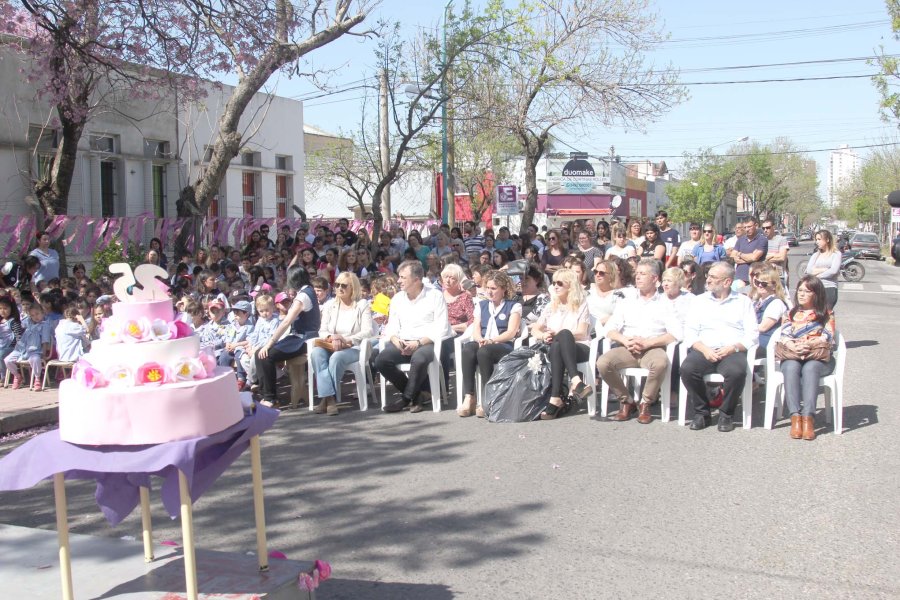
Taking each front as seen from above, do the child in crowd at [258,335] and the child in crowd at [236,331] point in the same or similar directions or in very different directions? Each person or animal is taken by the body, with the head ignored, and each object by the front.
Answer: same or similar directions

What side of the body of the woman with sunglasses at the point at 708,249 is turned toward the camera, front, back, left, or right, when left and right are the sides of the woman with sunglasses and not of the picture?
front

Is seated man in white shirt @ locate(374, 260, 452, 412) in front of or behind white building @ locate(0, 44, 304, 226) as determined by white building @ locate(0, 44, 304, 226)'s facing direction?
in front

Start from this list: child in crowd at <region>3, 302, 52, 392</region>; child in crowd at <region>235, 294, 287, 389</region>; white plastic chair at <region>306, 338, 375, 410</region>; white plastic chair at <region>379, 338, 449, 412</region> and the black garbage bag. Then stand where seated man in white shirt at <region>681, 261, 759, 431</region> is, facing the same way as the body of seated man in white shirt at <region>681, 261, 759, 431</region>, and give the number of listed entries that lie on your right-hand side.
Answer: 5

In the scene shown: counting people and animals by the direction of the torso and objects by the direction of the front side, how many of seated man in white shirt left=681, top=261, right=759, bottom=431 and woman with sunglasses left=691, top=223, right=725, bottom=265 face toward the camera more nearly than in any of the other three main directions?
2

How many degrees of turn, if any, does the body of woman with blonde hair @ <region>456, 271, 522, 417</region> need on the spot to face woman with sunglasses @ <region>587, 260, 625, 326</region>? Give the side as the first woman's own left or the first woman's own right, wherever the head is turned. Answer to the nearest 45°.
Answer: approximately 135° to the first woman's own left

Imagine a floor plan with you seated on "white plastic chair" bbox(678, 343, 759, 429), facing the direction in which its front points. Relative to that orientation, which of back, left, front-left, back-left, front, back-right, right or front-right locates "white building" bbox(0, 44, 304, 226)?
back-right

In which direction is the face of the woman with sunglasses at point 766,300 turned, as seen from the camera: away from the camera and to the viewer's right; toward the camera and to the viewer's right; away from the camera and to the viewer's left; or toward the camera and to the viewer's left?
toward the camera and to the viewer's left

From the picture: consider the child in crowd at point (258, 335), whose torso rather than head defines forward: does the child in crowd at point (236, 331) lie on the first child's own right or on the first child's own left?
on the first child's own right

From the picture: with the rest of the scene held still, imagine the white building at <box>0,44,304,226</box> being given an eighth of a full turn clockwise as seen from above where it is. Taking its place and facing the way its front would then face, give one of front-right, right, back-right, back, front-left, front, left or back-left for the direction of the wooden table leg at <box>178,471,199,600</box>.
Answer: front

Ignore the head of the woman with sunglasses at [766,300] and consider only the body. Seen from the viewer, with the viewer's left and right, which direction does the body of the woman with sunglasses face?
facing the viewer and to the left of the viewer

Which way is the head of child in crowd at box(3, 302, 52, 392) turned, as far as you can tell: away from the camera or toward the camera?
toward the camera

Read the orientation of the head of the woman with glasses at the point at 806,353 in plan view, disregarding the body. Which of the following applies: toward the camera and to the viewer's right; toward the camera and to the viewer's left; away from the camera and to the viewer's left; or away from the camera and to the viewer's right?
toward the camera and to the viewer's left

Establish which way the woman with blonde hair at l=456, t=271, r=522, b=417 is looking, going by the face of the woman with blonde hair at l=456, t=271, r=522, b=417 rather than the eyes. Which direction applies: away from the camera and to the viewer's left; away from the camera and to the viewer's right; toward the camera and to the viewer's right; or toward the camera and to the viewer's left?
toward the camera and to the viewer's left

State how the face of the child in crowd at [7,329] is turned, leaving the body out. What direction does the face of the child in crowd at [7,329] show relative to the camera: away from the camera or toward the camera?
toward the camera

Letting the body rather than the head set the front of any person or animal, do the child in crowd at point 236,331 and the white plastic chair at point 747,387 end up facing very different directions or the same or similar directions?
same or similar directions

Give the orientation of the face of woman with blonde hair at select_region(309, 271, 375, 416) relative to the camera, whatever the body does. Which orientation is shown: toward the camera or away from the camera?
toward the camera

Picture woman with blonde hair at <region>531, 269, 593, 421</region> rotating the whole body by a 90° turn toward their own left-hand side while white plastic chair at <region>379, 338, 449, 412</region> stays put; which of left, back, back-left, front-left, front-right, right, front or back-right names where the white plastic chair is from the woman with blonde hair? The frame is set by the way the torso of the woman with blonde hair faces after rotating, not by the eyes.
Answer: back-right
